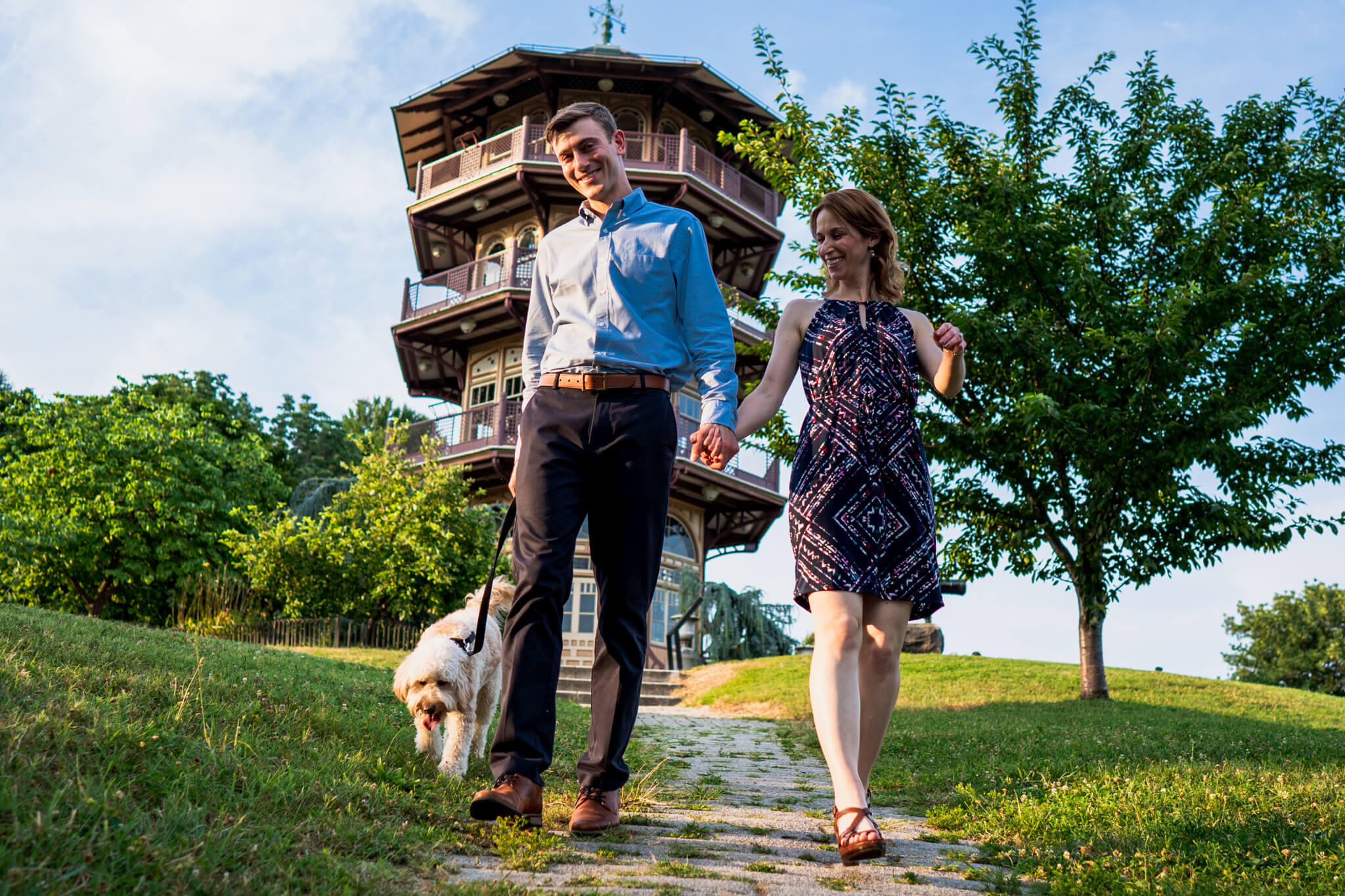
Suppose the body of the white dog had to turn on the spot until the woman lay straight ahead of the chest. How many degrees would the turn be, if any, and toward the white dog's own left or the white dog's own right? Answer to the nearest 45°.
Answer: approximately 90° to the white dog's own left

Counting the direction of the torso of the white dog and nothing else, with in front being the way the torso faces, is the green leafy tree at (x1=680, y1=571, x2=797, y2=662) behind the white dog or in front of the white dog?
behind

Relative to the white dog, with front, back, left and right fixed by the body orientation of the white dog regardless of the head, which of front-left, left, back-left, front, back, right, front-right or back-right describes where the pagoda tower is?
back-right

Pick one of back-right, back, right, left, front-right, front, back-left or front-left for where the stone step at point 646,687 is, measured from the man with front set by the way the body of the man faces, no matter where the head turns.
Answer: back

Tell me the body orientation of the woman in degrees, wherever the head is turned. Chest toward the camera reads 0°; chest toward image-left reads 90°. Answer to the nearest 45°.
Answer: approximately 0°

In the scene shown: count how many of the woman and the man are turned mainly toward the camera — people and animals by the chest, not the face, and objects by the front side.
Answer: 2

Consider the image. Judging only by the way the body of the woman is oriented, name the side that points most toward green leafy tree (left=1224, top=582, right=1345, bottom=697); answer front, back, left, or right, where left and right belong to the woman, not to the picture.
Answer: back

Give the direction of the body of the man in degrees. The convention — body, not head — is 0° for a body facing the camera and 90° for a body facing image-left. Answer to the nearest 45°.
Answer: approximately 0°

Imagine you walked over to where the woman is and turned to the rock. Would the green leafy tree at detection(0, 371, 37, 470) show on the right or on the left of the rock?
left

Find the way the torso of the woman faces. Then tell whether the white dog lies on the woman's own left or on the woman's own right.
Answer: on the woman's own right
